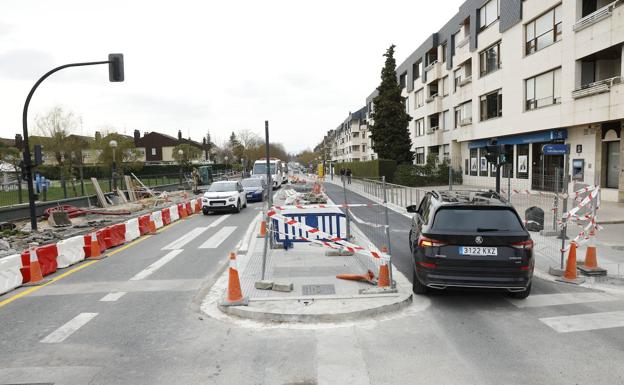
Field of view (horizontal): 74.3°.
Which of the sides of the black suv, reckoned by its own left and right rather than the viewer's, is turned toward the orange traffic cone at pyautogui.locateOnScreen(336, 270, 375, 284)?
left

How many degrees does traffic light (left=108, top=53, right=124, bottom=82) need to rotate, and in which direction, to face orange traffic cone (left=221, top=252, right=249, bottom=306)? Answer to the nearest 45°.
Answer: approximately 180°

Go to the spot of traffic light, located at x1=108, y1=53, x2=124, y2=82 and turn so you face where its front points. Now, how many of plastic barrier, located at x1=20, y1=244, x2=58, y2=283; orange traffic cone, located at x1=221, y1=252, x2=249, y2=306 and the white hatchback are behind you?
2

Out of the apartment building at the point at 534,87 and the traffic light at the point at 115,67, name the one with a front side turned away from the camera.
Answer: the traffic light

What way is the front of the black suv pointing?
away from the camera

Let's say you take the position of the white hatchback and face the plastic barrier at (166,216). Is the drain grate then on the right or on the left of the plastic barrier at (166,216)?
left

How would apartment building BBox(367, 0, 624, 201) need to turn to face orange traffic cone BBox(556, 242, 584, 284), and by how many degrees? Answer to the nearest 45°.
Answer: approximately 45° to its left

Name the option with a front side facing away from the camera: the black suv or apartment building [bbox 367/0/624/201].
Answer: the black suv

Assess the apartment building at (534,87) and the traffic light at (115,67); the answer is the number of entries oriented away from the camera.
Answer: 1

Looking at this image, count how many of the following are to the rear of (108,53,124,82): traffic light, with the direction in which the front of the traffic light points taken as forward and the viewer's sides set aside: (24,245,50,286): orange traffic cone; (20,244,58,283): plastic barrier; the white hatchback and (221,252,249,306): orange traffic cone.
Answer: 3

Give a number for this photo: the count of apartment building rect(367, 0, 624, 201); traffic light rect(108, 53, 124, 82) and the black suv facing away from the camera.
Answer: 2

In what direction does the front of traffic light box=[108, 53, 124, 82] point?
away from the camera

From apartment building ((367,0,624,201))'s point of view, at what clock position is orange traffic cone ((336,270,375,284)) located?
The orange traffic cone is roughly at 11 o'clock from the apartment building.

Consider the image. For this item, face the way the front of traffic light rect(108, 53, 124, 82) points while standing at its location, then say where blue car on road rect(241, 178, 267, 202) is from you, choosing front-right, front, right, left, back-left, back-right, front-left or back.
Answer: front-right

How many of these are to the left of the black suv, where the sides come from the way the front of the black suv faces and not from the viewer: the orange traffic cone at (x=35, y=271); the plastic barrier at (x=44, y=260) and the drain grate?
3

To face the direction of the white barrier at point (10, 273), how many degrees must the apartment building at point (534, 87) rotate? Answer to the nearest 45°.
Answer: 0° — it already faces it

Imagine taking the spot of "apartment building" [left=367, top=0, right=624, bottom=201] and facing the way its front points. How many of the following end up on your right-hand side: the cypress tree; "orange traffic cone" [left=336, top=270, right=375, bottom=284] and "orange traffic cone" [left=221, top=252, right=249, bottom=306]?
1
